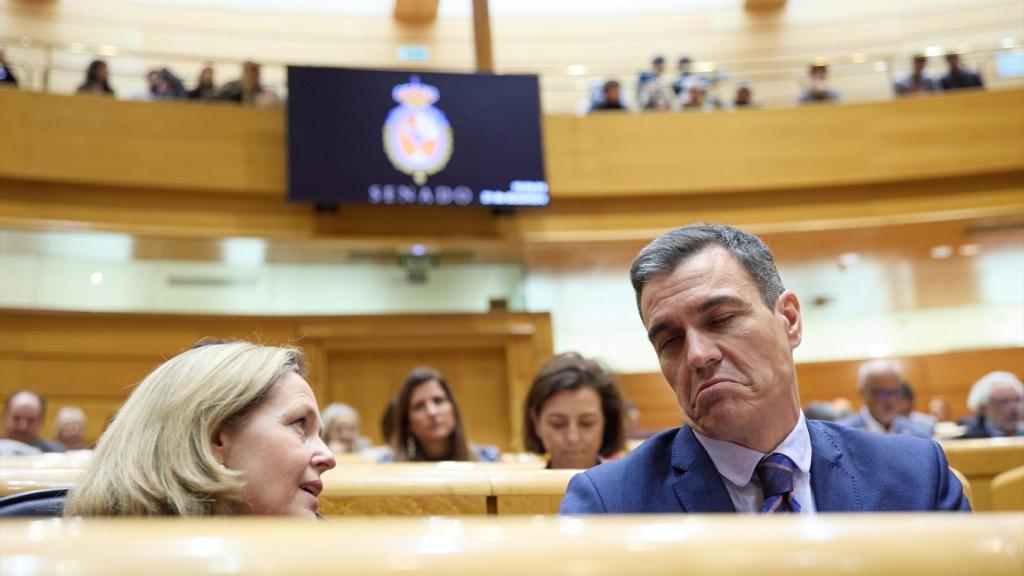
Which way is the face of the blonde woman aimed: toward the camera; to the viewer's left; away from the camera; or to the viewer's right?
to the viewer's right

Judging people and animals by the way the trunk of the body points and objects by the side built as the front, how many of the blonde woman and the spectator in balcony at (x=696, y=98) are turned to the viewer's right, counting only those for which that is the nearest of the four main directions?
1

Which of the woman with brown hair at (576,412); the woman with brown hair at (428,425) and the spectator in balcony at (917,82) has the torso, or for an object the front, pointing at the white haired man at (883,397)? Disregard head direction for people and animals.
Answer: the spectator in balcony

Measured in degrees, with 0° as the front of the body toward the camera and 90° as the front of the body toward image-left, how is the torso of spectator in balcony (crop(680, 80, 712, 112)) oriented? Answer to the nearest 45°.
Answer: approximately 0°

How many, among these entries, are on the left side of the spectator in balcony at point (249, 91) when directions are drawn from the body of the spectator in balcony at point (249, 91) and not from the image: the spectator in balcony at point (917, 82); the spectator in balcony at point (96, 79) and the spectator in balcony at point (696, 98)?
2

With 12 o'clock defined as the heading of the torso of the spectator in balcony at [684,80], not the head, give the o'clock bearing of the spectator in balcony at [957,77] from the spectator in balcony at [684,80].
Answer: the spectator in balcony at [957,77] is roughly at 9 o'clock from the spectator in balcony at [684,80].

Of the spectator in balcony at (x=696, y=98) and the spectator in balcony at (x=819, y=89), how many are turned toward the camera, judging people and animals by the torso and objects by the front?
2
